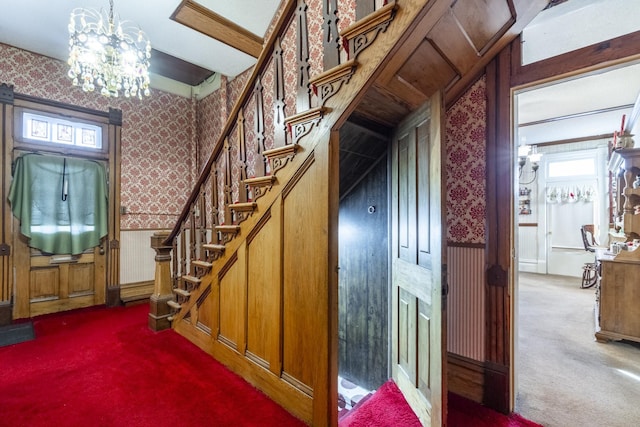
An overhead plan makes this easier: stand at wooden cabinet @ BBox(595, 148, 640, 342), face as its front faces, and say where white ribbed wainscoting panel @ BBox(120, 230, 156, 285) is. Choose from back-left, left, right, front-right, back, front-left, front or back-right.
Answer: front-left

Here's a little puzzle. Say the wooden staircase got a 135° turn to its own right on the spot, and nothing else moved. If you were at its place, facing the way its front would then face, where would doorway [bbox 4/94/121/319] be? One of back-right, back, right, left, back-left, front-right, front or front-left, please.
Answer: back-left

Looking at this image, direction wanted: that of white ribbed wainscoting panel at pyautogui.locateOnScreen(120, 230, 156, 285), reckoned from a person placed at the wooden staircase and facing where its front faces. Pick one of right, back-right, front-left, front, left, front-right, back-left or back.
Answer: front

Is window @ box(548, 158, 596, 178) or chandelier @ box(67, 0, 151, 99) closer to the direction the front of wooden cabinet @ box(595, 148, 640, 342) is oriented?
the chandelier

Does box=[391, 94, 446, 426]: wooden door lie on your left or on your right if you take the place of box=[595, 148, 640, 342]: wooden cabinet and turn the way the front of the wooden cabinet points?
on your left

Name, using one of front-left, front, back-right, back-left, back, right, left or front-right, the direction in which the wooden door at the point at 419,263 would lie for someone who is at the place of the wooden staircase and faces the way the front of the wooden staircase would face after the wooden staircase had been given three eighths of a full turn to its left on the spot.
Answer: left

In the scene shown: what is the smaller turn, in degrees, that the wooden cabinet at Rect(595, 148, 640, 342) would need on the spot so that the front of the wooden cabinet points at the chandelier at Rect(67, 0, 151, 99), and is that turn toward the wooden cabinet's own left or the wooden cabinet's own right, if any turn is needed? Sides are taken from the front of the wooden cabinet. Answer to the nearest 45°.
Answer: approximately 45° to the wooden cabinet's own left

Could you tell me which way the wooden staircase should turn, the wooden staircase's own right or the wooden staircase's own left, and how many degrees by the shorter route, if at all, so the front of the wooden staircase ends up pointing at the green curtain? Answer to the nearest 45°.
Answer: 0° — it already faces it

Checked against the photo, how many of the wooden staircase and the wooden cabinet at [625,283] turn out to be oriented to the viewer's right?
0

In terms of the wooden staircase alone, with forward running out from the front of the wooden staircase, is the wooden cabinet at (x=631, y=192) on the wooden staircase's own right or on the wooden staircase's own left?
on the wooden staircase's own right

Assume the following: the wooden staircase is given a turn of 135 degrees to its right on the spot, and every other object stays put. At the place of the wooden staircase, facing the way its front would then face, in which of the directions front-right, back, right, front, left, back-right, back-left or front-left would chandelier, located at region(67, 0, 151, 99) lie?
back-left

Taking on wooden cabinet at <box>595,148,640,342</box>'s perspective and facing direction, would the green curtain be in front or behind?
in front

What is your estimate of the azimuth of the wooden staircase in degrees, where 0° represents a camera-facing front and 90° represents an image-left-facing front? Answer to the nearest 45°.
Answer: approximately 135°

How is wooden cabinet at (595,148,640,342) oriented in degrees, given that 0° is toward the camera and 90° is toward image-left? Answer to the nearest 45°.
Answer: approximately 90°
